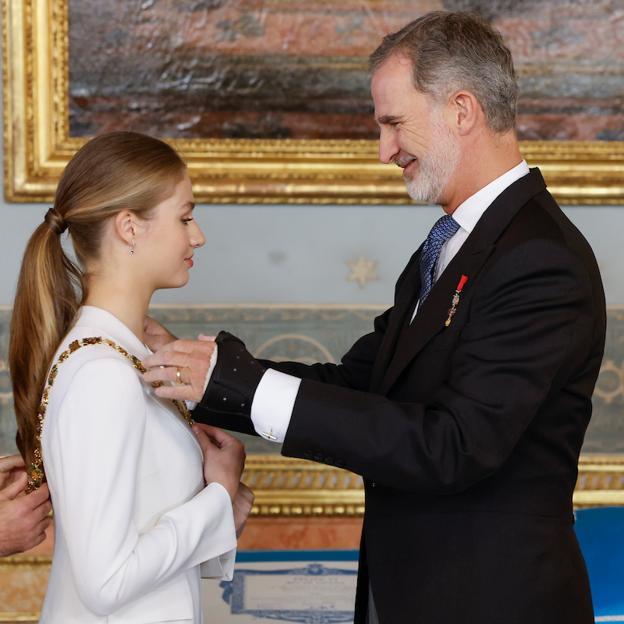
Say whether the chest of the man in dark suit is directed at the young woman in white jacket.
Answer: yes

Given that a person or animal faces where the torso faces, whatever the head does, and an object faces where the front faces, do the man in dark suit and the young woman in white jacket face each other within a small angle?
yes

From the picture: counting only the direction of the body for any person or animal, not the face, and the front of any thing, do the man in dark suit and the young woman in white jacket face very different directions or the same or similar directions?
very different directions

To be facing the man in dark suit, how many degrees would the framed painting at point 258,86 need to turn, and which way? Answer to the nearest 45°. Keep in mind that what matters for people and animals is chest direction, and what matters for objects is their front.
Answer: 0° — it already faces them

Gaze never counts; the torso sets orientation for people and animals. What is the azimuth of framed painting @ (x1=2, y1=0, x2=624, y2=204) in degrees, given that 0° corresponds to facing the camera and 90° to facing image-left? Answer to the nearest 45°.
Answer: approximately 0°

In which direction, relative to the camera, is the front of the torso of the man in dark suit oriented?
to the viewer's left

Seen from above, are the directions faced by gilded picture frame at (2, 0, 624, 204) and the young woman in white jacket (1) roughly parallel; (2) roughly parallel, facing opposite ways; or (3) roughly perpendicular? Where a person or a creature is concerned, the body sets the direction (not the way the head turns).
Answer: roughly perpendicular

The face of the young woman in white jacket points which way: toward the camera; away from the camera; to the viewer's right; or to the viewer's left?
to the viewer's right

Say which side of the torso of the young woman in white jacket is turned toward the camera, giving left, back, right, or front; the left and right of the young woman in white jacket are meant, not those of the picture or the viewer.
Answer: right

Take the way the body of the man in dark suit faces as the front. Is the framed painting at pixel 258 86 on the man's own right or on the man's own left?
on the man's own right

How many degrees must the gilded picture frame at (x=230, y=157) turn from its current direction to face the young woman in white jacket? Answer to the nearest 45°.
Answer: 0° — it already faces them
